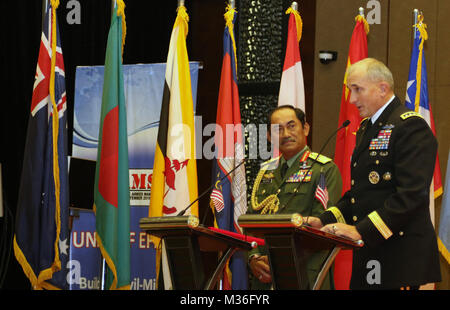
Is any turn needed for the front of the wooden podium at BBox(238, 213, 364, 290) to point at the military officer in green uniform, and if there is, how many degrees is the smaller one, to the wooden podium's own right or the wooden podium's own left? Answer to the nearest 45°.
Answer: approximately 135° to the wooden podium's own right

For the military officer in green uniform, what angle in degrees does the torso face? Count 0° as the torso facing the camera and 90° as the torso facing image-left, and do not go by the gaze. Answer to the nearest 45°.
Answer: approximately 45°

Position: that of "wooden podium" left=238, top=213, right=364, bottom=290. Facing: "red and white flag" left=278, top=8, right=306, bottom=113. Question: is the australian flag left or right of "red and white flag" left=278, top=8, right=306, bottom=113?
left

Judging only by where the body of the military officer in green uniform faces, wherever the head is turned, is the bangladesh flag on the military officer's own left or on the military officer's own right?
on the military officer's own right

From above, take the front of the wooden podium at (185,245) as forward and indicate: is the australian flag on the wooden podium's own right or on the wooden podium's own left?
on the wooden podium's own right

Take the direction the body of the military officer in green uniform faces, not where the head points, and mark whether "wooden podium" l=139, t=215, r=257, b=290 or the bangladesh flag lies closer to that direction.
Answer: the wooden podium

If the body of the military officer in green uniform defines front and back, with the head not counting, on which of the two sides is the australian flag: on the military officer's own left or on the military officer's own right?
on the military officer's own right
